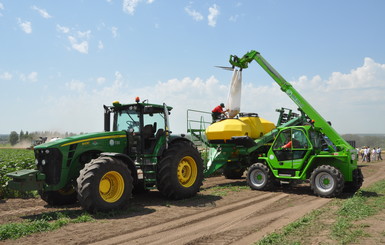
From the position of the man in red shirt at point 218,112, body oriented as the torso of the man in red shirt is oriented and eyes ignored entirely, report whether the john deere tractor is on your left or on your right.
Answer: on your right

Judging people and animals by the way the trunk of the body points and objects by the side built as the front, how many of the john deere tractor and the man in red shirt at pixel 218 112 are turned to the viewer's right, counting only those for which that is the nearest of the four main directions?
1

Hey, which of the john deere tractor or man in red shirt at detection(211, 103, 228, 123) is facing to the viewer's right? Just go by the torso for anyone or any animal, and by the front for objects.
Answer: the man in red shirt

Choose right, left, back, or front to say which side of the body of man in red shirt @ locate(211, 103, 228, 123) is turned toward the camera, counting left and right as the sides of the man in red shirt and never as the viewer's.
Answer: right

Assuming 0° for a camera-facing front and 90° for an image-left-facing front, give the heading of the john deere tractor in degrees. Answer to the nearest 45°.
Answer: approximately 45°

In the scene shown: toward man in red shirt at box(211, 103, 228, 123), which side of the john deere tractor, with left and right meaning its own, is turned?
back
